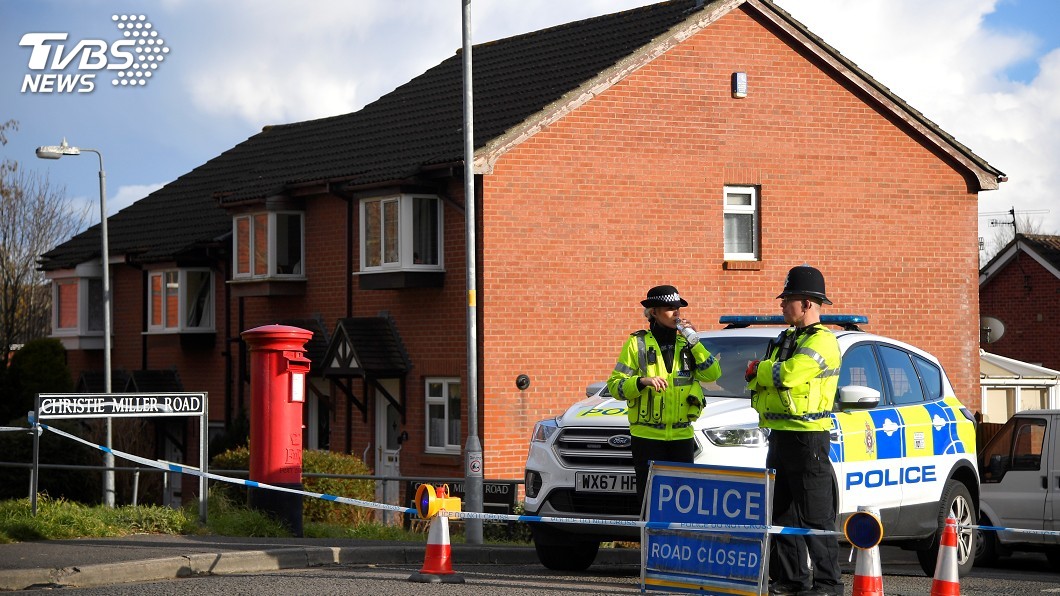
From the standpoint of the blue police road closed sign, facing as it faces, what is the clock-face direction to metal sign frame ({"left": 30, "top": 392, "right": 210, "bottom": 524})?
The metal sign frame is roughly at 4 o'clock from the blue police road closed sign.

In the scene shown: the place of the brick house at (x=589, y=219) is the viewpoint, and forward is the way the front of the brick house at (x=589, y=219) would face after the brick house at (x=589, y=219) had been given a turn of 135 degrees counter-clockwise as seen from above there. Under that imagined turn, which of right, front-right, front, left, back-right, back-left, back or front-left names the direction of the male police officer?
right

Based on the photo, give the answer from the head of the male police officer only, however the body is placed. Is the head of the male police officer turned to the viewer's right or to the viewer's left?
to the viewer's left

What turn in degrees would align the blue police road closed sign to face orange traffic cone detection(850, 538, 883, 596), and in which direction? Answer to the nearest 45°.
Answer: approximately 45° to its left

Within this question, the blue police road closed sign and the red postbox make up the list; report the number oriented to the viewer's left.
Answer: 0

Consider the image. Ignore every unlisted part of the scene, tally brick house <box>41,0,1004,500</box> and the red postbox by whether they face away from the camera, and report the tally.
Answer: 0

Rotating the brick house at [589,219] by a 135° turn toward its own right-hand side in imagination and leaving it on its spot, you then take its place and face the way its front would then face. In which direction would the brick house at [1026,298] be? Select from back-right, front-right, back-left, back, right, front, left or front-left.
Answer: front-right

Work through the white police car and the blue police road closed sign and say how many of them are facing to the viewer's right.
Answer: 0

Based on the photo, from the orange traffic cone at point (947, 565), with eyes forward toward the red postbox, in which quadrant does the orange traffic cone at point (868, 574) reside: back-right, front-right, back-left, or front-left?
front-left

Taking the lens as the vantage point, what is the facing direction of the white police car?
facing the viewer and to the left of the viewer

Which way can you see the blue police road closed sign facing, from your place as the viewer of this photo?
facing the viewer

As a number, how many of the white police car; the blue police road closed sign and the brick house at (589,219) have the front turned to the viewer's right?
0

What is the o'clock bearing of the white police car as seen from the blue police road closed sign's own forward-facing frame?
The white police car is roughly at 7 o'clock from the blue police road closed sign.

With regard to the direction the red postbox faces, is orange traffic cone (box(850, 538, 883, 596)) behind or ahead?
ahead

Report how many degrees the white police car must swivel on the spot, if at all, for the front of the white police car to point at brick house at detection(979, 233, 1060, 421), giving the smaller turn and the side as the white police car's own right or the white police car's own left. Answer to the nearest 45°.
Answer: approximately 135° to the white police car's own right
